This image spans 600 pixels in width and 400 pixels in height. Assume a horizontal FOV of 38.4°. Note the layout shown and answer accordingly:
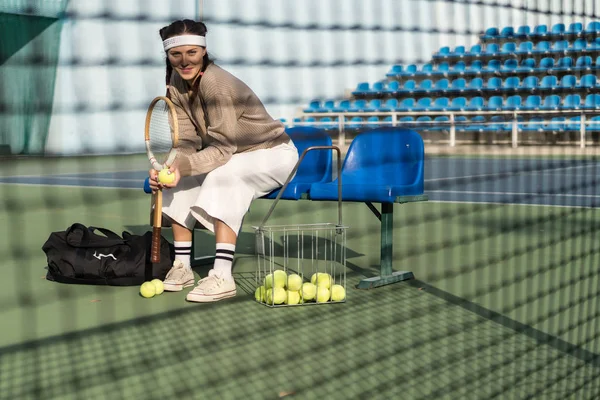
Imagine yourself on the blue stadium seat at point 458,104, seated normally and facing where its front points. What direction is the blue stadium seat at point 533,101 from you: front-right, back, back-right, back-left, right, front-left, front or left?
left

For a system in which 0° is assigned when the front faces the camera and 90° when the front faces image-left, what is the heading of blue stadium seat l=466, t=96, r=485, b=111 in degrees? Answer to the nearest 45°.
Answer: approximately 45°

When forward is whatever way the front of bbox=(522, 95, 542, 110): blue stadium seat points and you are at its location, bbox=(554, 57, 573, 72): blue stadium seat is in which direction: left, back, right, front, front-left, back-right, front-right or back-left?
back

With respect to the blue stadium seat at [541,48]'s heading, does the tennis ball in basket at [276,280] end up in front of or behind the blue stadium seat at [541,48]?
in front

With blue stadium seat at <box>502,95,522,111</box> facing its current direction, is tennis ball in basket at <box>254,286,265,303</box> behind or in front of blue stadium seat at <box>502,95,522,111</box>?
in front

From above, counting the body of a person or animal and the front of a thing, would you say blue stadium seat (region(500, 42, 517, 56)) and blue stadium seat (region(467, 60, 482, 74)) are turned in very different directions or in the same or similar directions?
same or similar directions

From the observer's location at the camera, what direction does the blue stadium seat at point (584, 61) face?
facing the viewer and to the left of the viewer

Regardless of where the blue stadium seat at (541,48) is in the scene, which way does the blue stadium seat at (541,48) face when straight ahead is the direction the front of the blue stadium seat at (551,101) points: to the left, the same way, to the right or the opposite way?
the same way

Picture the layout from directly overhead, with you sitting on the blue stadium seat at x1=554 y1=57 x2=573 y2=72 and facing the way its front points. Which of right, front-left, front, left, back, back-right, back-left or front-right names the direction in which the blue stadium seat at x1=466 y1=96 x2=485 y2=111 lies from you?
front-right

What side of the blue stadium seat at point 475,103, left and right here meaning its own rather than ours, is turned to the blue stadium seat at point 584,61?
left

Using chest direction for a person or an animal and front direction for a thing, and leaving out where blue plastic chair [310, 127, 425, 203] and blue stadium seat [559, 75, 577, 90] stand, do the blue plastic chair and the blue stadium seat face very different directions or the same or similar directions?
same or similar directions

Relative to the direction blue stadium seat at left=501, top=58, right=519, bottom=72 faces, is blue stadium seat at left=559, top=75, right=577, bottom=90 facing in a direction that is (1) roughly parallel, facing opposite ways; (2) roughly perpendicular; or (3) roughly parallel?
roughly parallel
